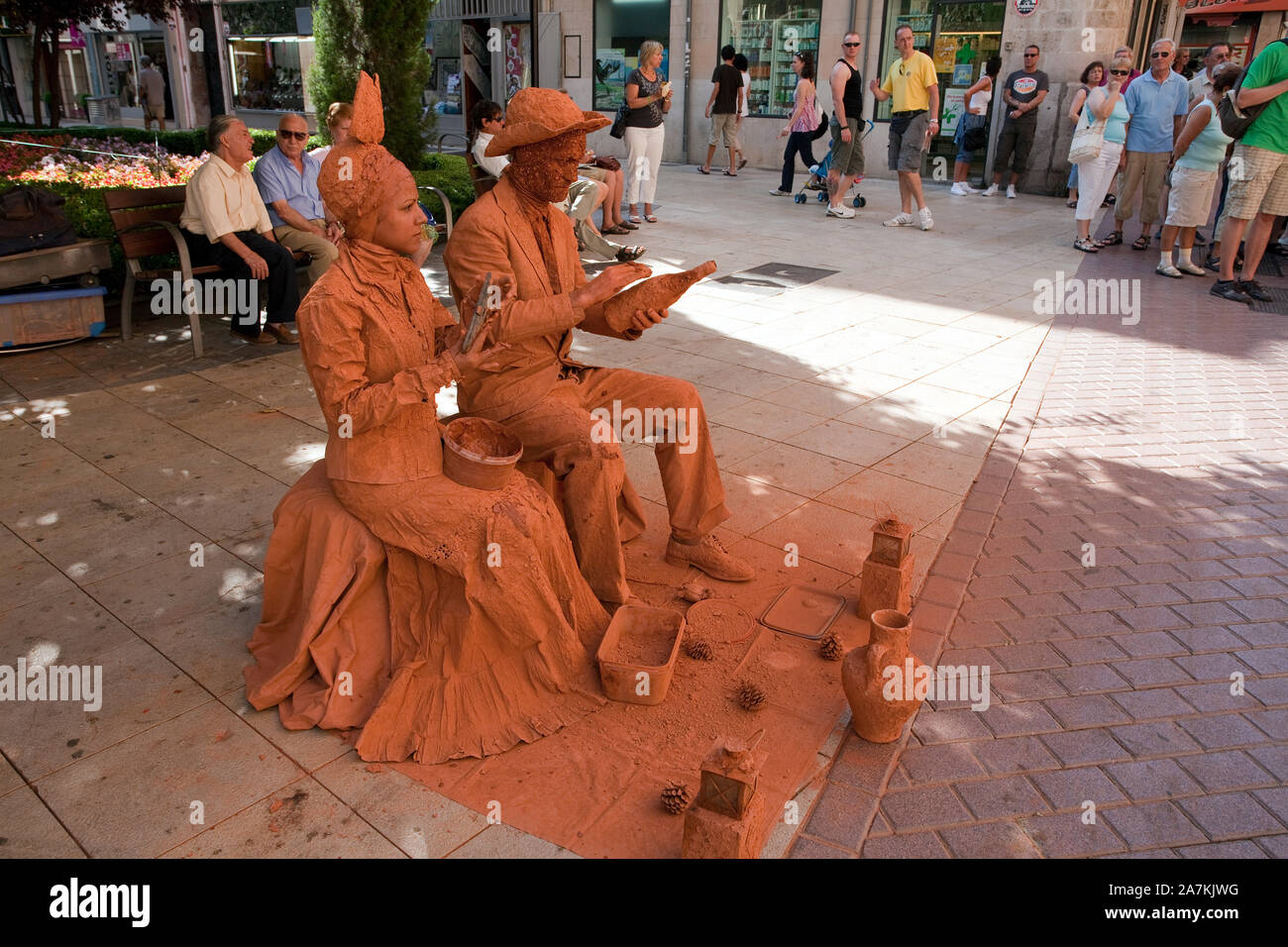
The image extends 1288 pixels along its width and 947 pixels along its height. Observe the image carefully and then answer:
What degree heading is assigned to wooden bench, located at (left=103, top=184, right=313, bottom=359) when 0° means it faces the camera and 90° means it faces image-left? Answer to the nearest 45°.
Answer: approximately 315°

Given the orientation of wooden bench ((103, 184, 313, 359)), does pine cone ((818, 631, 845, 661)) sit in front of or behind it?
in front

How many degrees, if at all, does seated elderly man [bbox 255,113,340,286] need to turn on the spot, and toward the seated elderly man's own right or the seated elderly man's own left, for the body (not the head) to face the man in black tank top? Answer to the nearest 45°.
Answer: approximately 90° to the seated elderly man's own left

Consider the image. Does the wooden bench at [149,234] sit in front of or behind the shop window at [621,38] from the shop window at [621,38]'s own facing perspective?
in front

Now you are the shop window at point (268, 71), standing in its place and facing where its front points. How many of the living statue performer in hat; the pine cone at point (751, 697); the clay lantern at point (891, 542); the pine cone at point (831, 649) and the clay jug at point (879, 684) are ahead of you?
5

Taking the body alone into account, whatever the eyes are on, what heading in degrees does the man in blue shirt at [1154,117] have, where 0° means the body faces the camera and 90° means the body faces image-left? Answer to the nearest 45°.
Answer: approximately 0°

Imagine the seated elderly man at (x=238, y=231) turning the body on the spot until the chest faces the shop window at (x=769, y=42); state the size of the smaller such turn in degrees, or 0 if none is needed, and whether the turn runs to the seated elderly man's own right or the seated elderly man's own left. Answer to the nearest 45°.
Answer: approximately 90° to the seated elderly man's own left

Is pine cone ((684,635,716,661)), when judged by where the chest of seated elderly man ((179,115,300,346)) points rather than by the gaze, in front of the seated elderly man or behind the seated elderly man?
in front

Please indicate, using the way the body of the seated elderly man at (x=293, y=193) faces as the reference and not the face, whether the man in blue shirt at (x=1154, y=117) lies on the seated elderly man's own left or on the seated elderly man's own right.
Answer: on the seated elderly man's own left

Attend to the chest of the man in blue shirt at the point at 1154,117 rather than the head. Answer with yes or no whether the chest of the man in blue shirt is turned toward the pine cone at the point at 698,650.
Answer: yes

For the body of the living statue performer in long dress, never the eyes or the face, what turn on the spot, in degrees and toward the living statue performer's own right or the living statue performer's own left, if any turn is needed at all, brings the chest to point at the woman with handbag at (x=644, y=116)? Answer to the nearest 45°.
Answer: approximately 90° to the living statue performer's own left
